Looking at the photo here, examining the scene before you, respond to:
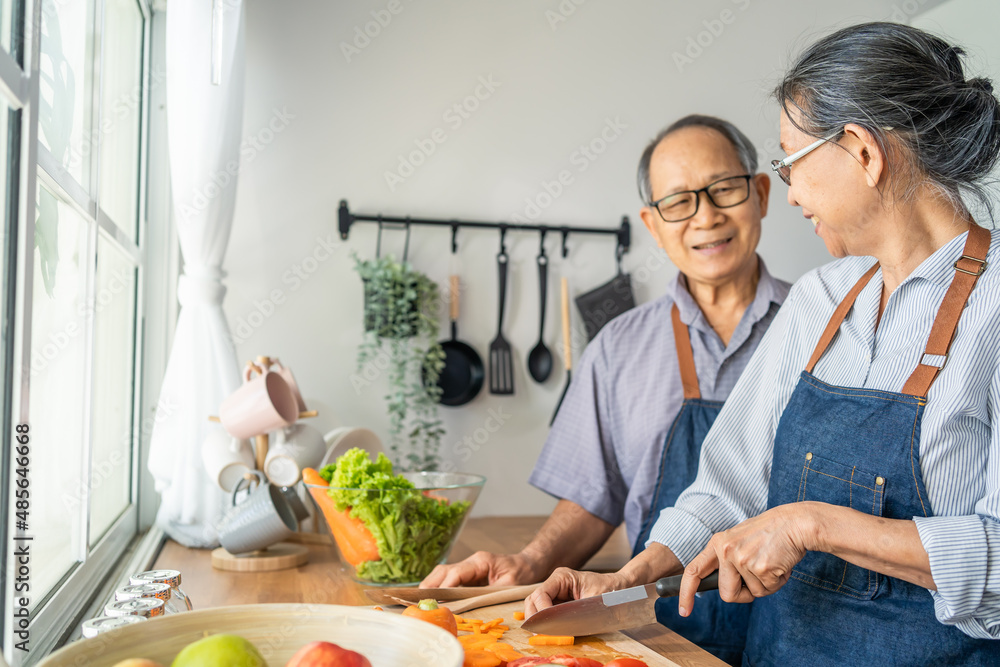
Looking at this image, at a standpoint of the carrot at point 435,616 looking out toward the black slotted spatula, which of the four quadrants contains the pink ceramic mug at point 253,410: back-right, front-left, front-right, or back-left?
front-left

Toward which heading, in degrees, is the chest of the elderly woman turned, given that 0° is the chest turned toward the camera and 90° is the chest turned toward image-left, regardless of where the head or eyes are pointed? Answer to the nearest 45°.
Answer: approximately 45°

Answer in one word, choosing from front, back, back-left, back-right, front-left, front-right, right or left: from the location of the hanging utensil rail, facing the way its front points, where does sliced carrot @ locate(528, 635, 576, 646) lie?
front

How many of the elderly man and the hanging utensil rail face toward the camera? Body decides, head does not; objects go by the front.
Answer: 2

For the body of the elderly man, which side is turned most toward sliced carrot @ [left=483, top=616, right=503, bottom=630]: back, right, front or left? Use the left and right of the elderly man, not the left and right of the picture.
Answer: front

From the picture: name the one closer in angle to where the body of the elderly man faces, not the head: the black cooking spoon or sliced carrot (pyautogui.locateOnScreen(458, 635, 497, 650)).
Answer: the sliced carrot

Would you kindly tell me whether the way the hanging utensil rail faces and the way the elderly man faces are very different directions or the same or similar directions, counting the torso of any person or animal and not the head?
same or similar directions

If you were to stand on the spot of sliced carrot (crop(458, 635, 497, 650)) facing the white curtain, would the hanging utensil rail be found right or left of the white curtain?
right

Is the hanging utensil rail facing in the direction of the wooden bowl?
yes

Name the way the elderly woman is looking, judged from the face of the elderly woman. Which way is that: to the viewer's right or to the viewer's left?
to the viewer's left

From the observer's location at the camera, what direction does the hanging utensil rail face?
facing the viewer

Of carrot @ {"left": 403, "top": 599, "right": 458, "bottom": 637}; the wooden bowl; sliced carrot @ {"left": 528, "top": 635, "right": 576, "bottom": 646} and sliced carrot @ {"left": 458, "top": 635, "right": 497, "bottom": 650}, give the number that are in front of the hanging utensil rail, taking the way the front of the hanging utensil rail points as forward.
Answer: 4

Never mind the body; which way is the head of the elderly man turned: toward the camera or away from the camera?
toward the camera

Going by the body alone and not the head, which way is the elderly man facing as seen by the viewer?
toward the camera
